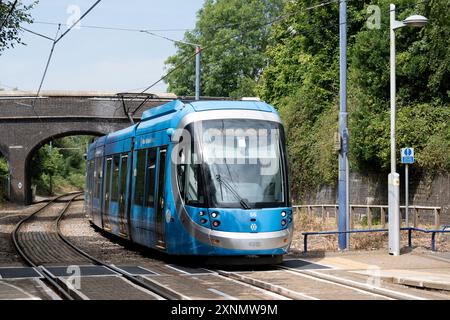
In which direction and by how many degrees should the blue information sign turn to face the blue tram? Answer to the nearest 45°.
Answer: approximately 45° to its right

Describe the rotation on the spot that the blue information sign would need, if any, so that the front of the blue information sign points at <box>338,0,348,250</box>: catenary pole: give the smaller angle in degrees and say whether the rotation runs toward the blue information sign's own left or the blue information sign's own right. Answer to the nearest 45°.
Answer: approximately 45° to the blue information sign's own right

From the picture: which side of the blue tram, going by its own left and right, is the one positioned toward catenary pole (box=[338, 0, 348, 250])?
left

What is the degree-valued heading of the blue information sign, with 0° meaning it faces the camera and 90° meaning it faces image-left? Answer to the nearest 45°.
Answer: approximately 0°

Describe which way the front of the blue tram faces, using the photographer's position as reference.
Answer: facing the viewer and to the right of the viewer

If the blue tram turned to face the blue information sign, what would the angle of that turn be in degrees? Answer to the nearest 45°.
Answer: approximately 90° to its left

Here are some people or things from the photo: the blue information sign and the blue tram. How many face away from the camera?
0
